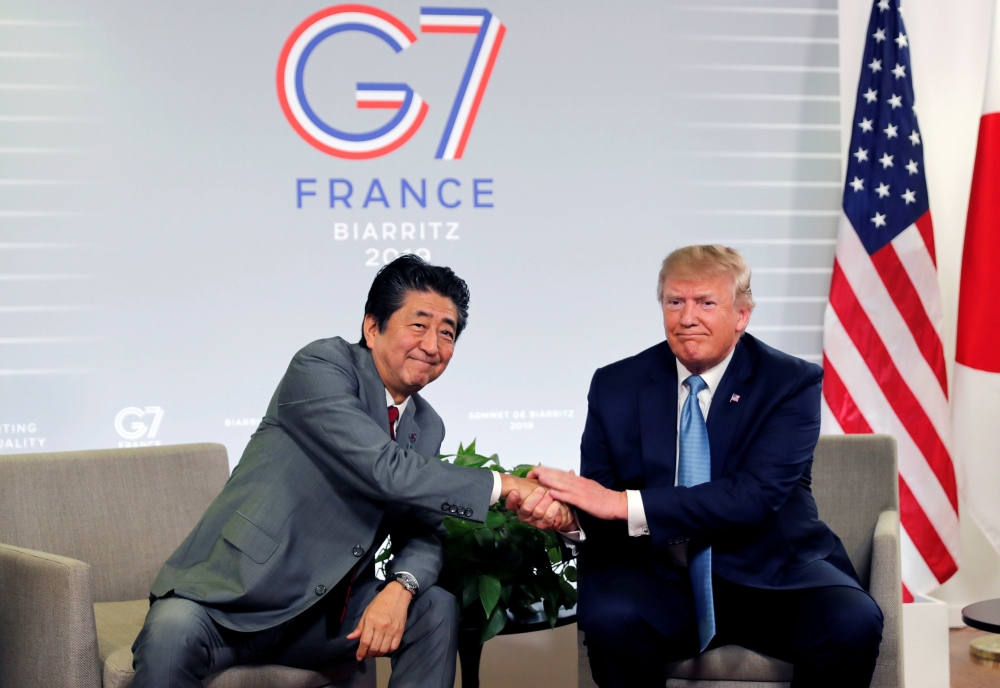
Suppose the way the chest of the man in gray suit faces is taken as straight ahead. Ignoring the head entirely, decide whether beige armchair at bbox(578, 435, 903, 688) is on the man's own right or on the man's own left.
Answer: on the man's own left

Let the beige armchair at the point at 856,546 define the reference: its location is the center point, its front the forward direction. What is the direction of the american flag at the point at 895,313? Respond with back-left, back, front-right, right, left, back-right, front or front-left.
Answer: back

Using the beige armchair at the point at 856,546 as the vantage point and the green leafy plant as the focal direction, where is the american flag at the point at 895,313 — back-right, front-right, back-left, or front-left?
back-right

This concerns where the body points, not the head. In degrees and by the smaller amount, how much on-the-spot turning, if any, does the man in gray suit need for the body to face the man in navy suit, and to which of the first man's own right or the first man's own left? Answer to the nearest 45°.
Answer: approximately 45° to the first man's own left

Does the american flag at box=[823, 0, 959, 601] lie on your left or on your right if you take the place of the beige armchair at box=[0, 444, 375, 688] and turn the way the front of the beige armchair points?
on your left

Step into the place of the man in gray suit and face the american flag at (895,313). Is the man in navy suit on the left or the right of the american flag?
right

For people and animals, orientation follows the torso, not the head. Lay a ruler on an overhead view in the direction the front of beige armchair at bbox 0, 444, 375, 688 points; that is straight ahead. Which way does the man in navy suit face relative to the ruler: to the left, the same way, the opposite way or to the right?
to the right

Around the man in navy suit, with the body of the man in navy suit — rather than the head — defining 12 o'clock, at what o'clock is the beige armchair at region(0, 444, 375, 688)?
The beige armchair is roughly at 3 o'clock from the man in navy suit.

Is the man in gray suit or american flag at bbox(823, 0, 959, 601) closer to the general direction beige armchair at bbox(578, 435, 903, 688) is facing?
the man in gray suit

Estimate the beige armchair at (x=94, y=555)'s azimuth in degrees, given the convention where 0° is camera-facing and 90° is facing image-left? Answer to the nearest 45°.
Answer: approximately 315°

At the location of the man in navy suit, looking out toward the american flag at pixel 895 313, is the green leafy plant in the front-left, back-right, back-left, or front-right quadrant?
back-left

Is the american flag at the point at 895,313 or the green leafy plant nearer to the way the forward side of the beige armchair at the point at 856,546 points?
the green leafy plant

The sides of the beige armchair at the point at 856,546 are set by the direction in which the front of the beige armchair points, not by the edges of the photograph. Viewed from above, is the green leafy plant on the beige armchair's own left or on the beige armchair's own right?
on the beige armchair's own right

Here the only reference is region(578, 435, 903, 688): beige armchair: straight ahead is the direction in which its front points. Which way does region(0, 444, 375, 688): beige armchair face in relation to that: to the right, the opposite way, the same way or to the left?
to the left
